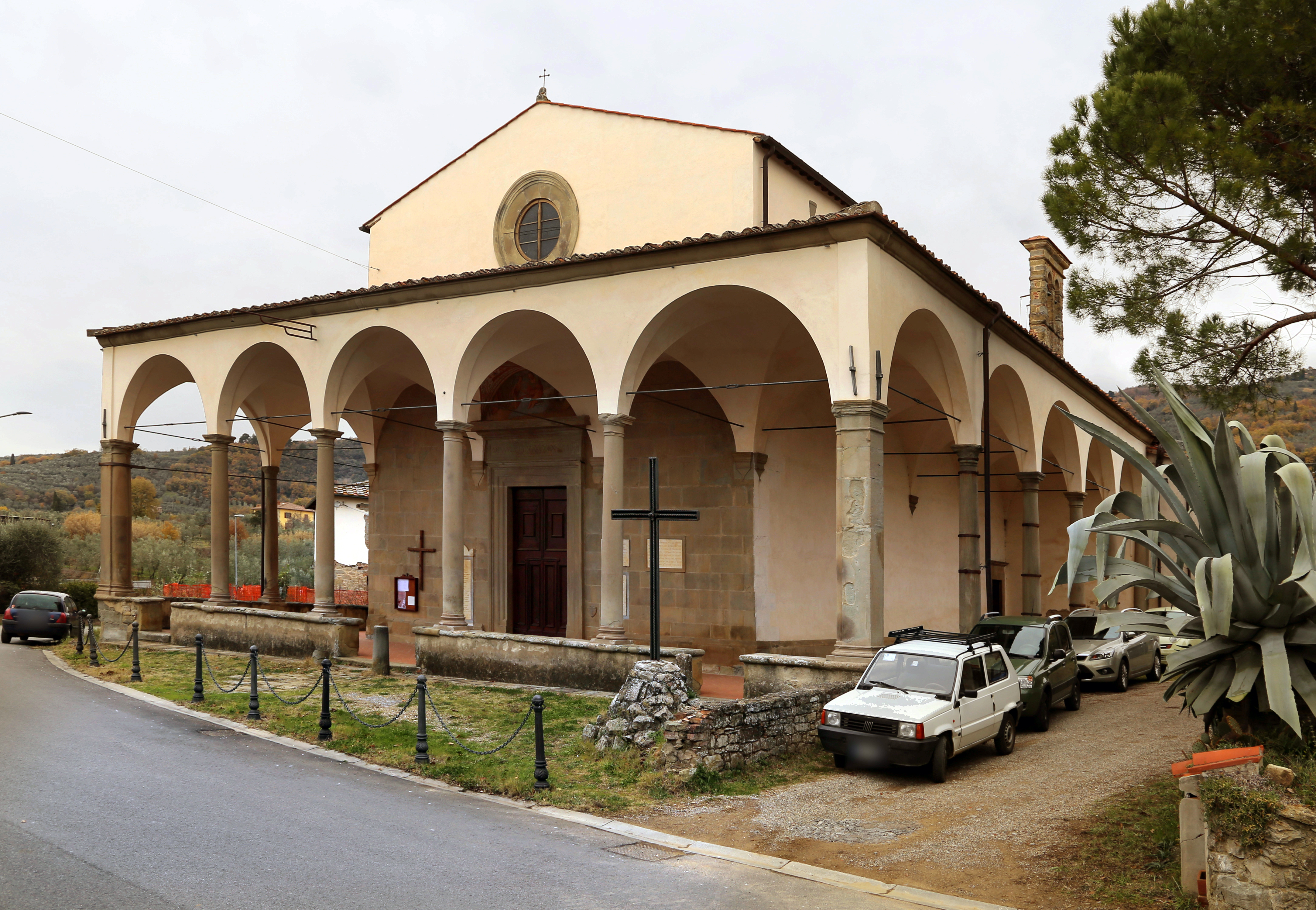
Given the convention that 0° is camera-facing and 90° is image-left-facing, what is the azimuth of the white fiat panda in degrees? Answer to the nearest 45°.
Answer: approximately 45°

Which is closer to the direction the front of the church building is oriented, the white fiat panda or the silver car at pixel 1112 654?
the white fiat panda

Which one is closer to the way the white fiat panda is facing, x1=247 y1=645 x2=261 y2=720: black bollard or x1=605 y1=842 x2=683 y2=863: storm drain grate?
the storm drain grate

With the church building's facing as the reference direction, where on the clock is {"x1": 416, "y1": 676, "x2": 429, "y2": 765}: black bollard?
The black bollard is roughly at 11 o'clock from the church building.
